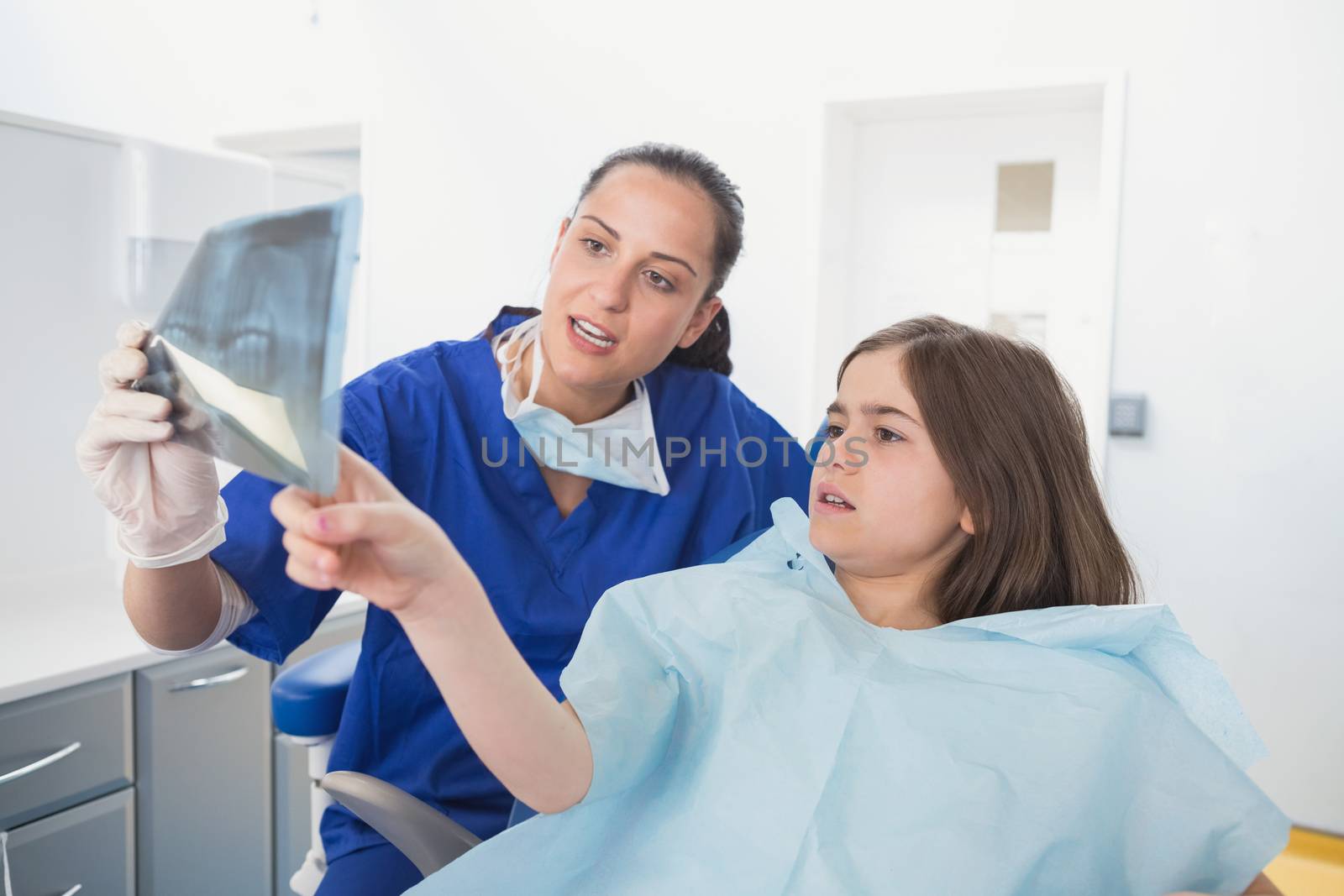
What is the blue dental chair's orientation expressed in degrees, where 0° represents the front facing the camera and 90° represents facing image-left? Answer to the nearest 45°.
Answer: approximately 45°

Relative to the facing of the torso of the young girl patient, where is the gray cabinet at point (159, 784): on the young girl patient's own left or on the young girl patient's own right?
on the young girl patient's own right

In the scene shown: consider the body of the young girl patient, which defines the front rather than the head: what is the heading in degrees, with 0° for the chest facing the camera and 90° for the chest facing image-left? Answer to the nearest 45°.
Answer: approximately 45°

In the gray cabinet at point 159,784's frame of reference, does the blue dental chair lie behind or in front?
in front

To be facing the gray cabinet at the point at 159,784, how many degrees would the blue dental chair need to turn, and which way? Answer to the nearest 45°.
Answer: approximately 90° to its right
